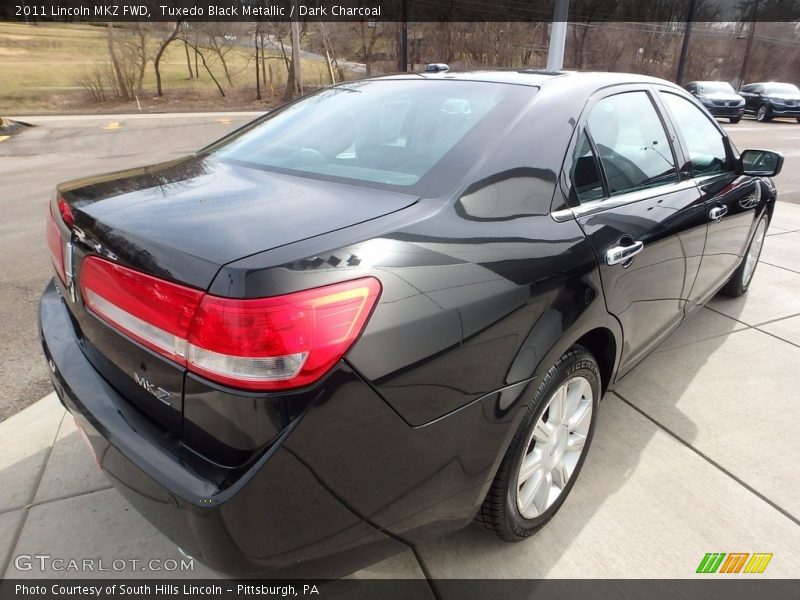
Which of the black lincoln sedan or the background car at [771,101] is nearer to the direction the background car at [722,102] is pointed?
the black lincoln sedan

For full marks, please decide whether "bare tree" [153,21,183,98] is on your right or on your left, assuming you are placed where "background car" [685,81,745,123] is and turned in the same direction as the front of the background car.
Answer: on your right

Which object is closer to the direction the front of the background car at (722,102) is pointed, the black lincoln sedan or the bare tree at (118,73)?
the black lincoln sedan

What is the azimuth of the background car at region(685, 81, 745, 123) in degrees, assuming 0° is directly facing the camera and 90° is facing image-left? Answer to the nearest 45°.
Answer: approximately 315°

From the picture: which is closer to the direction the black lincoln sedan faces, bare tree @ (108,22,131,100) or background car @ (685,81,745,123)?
the background car

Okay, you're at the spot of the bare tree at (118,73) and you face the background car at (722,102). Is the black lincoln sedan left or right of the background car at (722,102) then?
right

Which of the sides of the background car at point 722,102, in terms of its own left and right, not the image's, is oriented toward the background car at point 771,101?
left

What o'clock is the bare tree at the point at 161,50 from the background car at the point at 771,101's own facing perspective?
The bare tree is roughly at 4 o'clock from the background car.

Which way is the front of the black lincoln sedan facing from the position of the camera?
facing away from the viewer and to the right of the viewer

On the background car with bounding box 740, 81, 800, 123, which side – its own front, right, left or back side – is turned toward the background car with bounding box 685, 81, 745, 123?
right

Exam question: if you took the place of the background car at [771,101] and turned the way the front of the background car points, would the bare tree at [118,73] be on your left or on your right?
on your right
